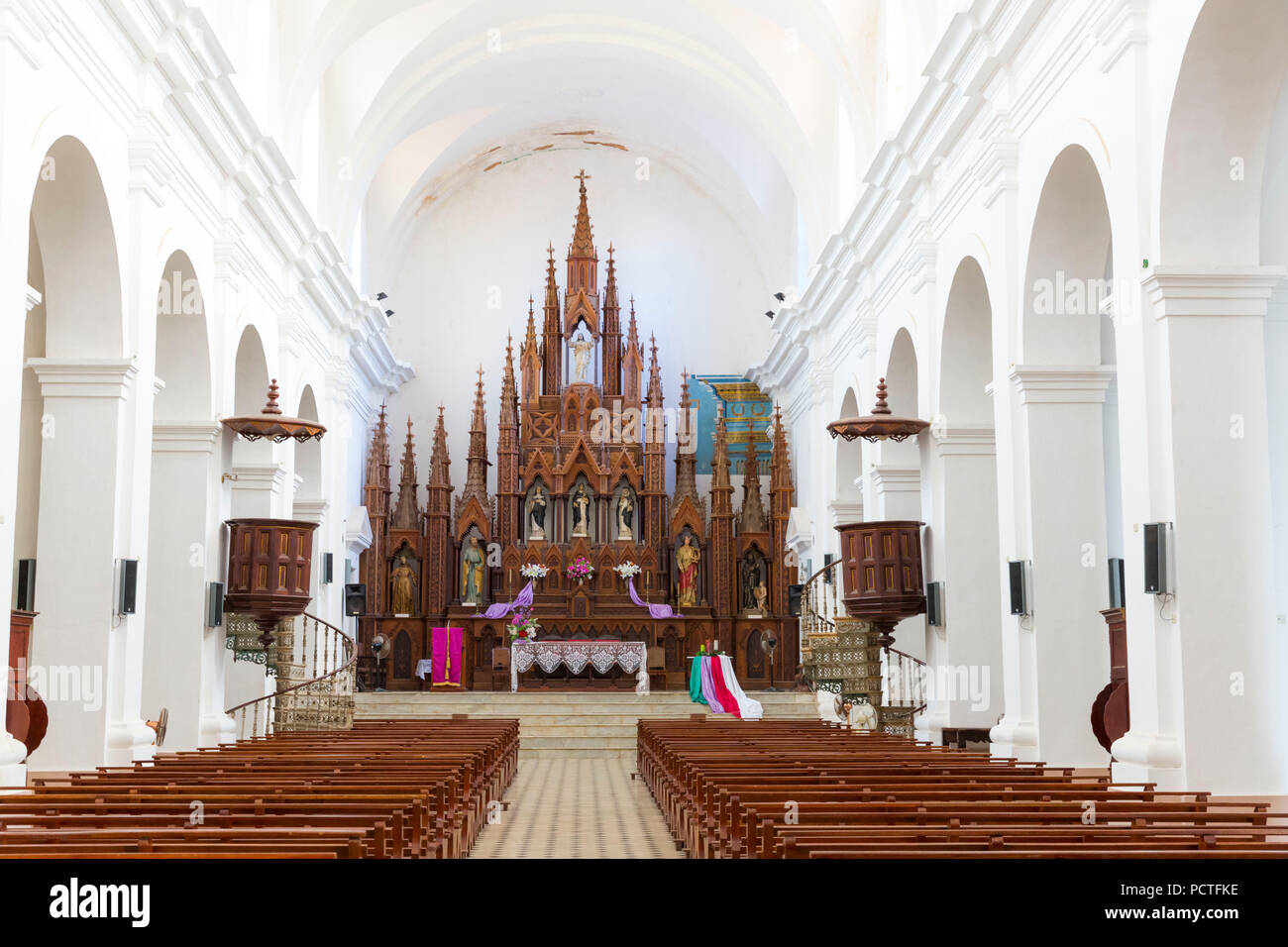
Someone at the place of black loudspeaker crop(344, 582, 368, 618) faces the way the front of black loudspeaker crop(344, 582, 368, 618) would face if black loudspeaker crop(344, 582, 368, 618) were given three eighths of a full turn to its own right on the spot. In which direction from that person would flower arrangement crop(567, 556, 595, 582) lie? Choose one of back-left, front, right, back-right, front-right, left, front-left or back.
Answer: back-right

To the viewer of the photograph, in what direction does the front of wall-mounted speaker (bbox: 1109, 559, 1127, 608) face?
facing the viewer and to the left of the viewer

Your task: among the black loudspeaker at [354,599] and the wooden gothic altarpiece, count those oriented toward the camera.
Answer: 2

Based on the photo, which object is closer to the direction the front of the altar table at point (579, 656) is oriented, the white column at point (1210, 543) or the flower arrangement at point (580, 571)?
the white column

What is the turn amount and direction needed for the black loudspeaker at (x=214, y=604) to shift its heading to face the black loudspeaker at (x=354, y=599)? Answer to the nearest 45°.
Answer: approximately 135° to its left

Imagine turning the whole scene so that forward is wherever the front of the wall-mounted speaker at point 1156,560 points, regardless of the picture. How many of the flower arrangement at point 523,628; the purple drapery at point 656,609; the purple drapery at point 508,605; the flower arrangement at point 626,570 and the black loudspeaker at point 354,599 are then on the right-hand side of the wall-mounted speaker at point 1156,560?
5

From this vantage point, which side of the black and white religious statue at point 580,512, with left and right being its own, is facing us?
front

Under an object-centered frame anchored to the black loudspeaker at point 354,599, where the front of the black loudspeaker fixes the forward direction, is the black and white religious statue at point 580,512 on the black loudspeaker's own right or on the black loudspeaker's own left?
on the black loudspeaker's own left

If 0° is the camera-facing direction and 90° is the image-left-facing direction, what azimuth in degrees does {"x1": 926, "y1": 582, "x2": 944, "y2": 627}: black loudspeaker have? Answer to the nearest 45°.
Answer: approximately 45°

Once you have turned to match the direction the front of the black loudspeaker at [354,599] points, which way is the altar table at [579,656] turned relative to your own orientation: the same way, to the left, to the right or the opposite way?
the same way

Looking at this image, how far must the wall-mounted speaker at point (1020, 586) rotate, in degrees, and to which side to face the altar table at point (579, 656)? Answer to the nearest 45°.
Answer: approximately 90° to its right

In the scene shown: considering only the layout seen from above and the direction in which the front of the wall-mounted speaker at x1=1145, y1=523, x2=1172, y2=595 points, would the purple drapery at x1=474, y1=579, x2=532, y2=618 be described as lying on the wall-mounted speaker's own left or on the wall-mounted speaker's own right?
on the wall-mounted speaker's own right

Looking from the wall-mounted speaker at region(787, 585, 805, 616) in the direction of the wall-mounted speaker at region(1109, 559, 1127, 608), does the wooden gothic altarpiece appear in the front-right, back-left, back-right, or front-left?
back-right

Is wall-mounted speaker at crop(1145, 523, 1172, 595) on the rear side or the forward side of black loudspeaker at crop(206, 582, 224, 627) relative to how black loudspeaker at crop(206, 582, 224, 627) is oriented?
on the forward side

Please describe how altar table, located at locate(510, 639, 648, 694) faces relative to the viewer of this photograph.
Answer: facing the viewer

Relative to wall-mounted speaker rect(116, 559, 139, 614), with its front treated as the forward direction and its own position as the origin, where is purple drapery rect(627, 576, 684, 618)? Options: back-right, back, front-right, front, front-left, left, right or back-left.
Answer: left

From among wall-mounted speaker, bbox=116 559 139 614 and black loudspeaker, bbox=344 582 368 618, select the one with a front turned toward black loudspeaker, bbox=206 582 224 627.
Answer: black loudspeaker, bbox=344 582 368 618

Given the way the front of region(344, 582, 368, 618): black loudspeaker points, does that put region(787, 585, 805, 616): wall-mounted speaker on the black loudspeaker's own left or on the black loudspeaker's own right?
on the black loudspeaker's own left
